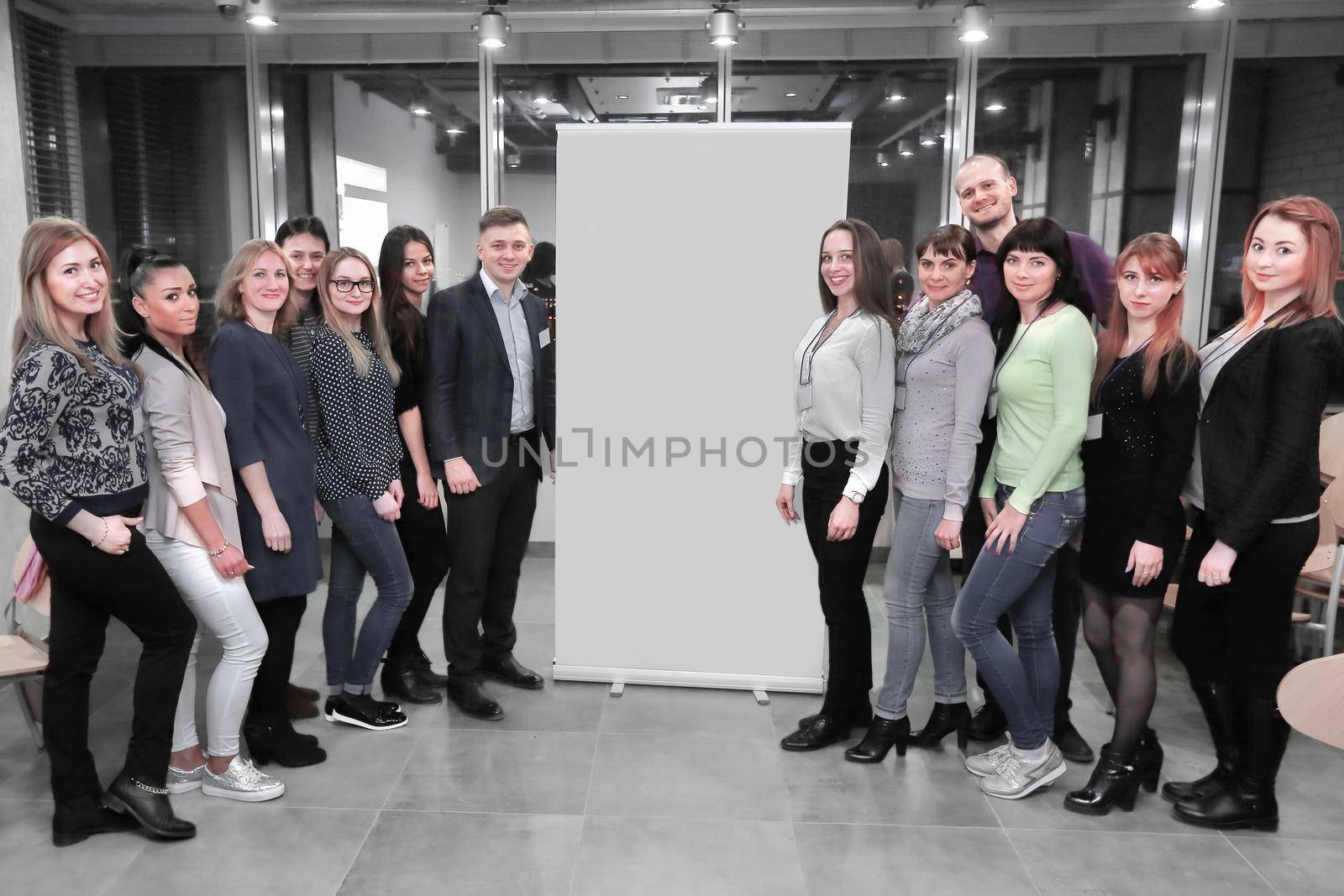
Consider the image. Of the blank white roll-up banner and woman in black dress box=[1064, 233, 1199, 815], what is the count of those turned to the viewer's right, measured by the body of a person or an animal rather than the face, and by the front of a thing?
0

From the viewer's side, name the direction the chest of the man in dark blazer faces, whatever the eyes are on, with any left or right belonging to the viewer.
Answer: facing the viewer and to the right of the viewer

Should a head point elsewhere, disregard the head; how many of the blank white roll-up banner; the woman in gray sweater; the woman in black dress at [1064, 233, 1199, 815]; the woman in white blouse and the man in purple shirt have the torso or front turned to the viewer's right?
0

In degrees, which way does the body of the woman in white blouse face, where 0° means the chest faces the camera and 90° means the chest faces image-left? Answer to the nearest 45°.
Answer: approximately 45°

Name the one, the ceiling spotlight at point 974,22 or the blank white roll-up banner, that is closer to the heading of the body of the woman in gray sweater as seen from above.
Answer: the blank white roll-up banner

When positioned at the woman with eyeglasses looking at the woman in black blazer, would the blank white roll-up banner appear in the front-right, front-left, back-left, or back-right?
front-left

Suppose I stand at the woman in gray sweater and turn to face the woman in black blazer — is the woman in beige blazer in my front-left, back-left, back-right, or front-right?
back-right

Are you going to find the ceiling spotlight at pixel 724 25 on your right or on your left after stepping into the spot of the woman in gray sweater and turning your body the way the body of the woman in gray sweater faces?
on your right

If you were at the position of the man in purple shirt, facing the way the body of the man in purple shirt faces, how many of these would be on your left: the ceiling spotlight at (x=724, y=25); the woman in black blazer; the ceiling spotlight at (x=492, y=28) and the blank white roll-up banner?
1

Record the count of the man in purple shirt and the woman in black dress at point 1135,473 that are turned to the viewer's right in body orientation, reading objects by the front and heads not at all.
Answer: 0

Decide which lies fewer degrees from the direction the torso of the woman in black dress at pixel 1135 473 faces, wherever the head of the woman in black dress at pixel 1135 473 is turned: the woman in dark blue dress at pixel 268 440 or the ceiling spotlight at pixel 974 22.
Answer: the woman in dark blue dress

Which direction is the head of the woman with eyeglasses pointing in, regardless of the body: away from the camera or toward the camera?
toward the camera
